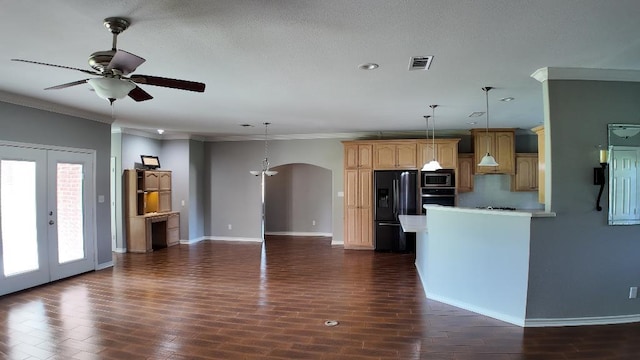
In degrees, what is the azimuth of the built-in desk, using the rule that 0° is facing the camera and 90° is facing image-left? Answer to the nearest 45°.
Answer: approximately 315°

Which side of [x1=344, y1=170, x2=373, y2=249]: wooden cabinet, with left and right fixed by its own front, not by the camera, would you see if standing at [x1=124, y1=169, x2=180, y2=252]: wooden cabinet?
right

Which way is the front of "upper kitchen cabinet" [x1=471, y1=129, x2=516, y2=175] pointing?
toward the camera

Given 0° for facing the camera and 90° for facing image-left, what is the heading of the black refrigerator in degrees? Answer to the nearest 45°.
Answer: approximately 0°

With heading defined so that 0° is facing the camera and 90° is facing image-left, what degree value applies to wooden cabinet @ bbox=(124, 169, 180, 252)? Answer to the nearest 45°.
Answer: approximately 315°

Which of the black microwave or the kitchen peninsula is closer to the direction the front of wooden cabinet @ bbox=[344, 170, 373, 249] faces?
the kitchen peninsula

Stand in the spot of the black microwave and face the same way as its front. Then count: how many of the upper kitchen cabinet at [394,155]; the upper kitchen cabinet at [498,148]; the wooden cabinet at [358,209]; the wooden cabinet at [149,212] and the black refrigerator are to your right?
4

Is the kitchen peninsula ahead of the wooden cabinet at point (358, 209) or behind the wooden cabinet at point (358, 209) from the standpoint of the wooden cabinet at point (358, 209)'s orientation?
ahead
